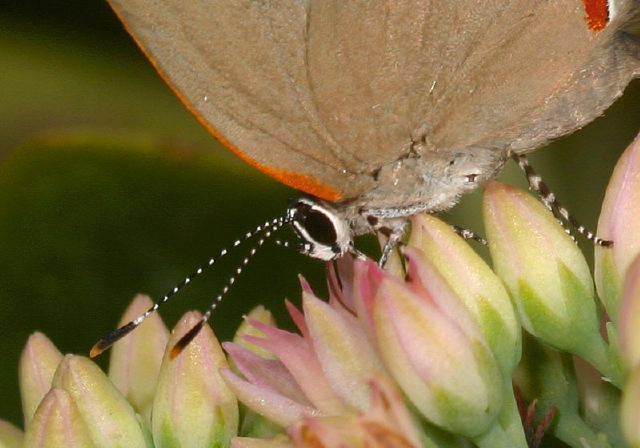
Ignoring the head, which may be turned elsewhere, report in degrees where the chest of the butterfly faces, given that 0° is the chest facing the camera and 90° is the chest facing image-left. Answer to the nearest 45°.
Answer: approximately 90°
